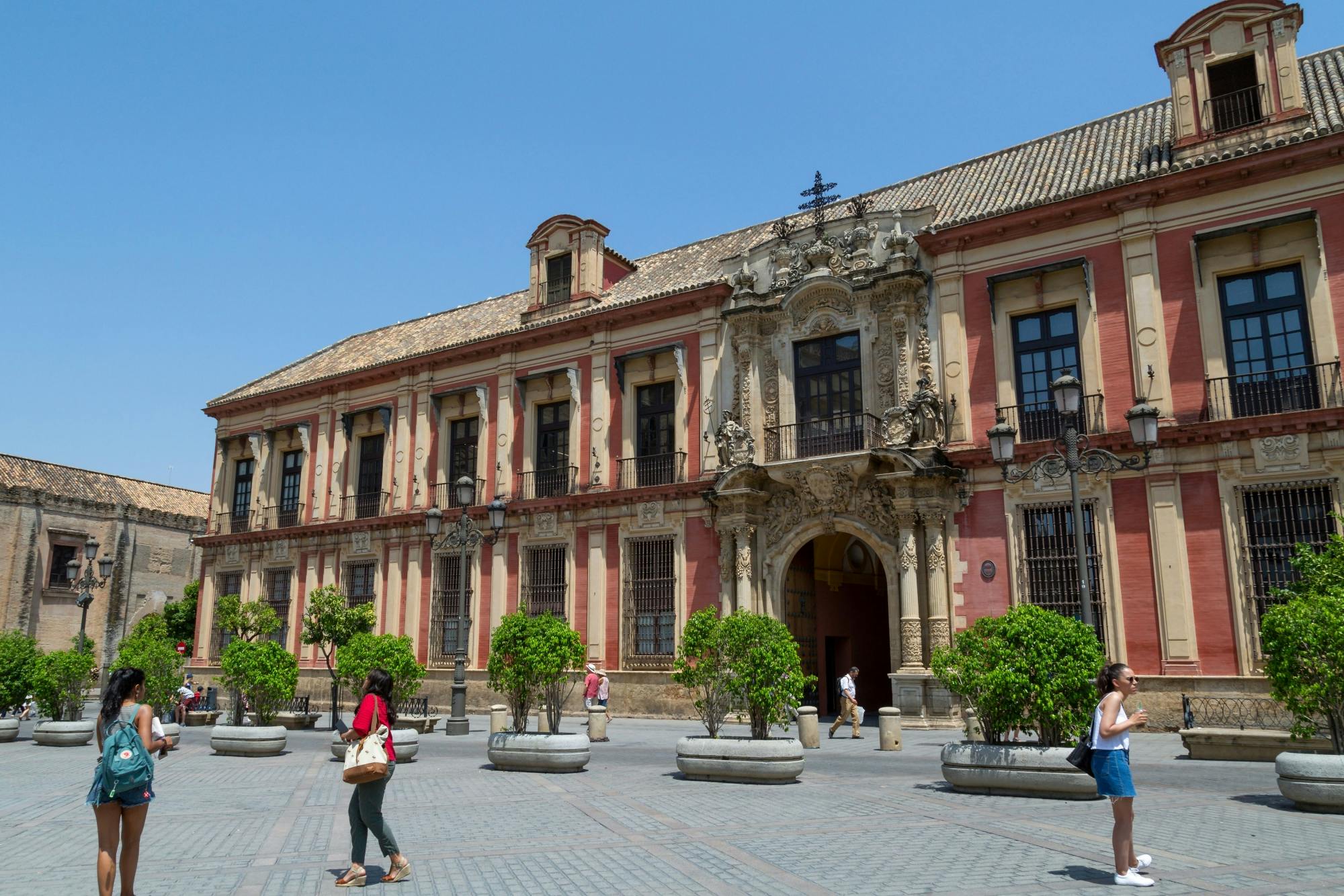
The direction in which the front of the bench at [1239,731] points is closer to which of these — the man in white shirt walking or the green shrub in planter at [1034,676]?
the green shrub in planter

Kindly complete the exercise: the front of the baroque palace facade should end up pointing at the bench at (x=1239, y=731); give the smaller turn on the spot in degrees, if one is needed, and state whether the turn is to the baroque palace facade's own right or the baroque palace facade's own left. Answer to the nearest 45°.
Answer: approximately 90° to the baroque palace facade's own left

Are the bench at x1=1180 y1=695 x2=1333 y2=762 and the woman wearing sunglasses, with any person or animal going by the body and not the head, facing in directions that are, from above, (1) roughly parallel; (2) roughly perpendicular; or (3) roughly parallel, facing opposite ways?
roughly perpendicular

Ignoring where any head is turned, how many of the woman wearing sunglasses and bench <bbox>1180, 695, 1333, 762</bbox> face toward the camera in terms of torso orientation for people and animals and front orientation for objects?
1

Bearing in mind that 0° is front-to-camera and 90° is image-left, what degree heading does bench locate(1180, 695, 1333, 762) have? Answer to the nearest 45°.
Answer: approximately 0°

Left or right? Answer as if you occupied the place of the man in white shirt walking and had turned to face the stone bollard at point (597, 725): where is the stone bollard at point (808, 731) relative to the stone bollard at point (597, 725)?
left

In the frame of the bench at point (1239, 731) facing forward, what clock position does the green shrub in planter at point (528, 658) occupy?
The green shrub in planter is roughly at 2 o'clock from the bench.
